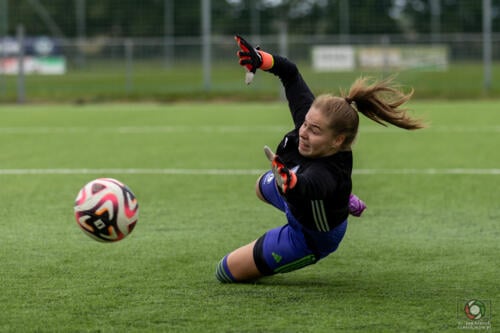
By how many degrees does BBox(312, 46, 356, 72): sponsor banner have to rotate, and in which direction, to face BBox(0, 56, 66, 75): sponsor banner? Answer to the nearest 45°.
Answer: approximately 90° to its right

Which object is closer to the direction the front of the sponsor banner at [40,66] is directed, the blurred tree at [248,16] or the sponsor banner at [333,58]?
the sponsor banner

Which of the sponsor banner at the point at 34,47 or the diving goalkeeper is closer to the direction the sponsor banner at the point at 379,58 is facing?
the diving goalkeeper

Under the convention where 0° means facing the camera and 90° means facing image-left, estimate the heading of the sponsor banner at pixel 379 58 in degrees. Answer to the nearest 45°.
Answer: approximately 0°

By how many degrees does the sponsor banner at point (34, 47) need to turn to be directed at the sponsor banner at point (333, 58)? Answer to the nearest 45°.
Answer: approximately 45° to its left

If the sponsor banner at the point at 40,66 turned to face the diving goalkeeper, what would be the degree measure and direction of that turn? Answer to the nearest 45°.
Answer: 0° — it already faces them
